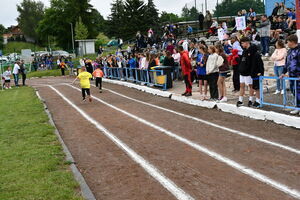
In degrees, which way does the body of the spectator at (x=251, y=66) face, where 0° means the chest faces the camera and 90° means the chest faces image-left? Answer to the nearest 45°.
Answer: approximately 45°

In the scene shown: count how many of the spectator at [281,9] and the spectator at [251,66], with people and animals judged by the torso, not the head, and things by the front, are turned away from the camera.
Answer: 0

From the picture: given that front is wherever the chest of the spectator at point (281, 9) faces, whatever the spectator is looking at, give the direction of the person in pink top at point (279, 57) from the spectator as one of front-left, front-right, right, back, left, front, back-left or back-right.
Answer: front-left

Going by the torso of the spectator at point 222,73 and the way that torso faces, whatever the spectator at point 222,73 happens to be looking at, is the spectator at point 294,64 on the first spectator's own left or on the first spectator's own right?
on the first spectator's own left

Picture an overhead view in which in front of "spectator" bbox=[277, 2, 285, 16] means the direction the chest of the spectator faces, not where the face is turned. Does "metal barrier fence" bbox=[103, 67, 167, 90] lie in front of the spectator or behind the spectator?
in front

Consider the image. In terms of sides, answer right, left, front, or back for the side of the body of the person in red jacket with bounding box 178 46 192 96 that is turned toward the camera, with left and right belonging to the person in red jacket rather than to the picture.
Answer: left

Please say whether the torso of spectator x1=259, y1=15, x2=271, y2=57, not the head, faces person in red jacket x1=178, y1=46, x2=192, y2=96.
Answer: yes

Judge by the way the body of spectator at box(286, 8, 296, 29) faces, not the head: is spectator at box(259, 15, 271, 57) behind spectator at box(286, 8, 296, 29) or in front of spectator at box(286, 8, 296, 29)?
in front
